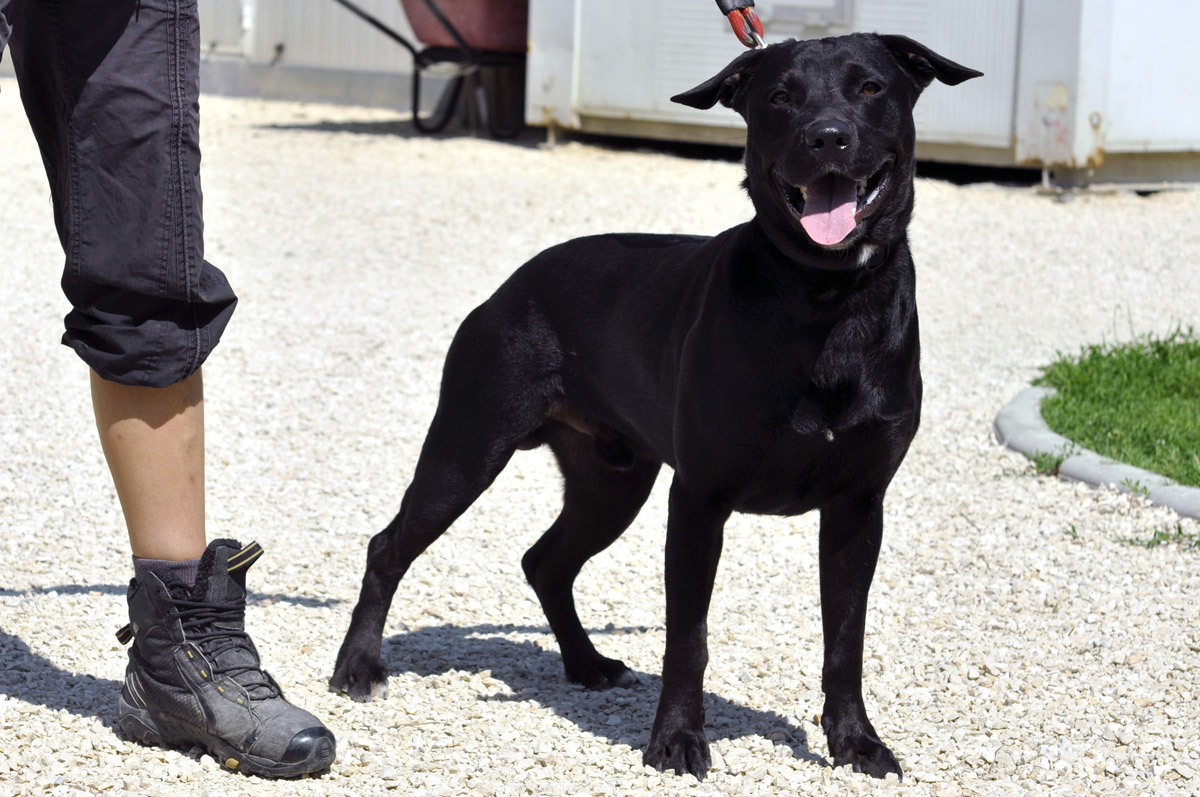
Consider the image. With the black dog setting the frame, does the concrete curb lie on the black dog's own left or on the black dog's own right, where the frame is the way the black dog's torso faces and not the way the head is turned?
on the black dog's own left

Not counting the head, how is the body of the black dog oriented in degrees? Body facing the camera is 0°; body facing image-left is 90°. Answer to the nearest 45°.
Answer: approximately 315°
